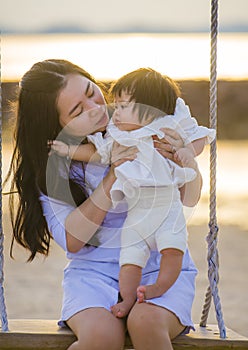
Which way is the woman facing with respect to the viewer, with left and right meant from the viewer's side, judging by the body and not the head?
facing the viewer

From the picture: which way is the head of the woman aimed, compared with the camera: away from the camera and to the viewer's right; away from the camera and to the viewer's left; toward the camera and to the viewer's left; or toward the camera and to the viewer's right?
toward the camera and to the viewer's right

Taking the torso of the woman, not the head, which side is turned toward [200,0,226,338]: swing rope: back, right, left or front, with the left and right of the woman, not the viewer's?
left
